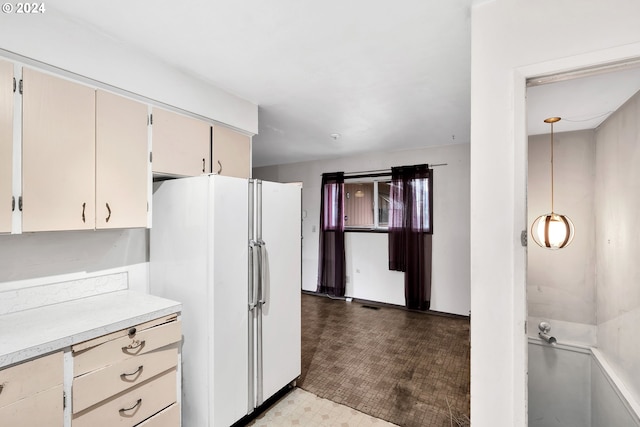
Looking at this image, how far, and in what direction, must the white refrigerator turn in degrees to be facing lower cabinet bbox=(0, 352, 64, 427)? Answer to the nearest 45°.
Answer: approximately 90° to its right

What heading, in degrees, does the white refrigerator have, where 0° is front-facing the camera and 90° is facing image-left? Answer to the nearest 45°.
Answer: approximately 315°

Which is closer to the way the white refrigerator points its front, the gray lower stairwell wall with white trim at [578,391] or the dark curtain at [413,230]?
the gray lower stairwell wall with white trim

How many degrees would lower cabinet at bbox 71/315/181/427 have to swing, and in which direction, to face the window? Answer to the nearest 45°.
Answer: approximately 90° to its left

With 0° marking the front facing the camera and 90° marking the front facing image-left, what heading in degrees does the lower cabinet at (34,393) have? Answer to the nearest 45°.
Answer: approximately 315°

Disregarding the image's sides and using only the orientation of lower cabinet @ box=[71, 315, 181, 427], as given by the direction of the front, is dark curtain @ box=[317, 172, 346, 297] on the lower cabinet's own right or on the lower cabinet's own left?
on the lower cabinet's own left

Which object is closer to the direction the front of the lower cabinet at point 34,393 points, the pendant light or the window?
the pendant light

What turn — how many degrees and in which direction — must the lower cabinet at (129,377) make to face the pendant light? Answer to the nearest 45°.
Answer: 0° — it already faces it

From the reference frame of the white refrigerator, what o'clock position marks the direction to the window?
The window is roughly at 9 o'clock from the white refrigerator.

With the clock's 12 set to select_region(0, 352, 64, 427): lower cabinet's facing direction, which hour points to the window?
The window is roughly at 10 o'clock from the lower cabinet.

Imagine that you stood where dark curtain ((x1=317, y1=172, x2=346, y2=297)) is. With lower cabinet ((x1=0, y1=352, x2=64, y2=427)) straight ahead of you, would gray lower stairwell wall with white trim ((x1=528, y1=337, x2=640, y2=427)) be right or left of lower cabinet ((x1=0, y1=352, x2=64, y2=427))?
left

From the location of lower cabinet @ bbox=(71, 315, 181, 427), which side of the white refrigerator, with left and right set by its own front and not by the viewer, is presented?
right
